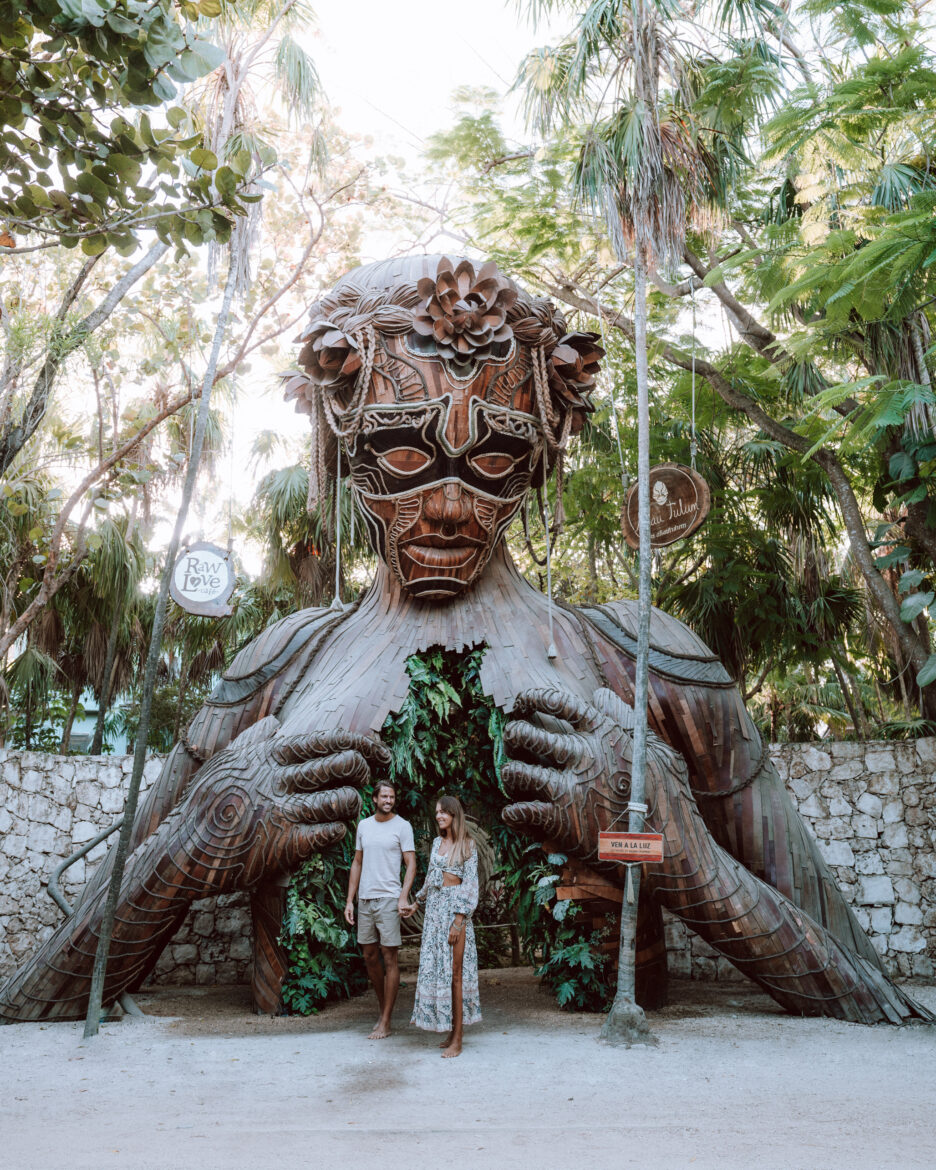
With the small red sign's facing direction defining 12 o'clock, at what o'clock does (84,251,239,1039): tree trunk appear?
The tree trunk is roughly at 3 o'clock from the small red sign.

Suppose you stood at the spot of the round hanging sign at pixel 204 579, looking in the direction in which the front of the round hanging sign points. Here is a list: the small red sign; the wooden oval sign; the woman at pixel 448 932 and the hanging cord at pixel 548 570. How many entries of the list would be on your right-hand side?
0

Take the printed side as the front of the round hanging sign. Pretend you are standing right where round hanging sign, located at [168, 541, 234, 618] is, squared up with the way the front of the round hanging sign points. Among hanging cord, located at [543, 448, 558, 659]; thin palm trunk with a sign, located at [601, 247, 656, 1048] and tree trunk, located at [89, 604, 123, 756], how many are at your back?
1

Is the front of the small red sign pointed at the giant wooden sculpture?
no

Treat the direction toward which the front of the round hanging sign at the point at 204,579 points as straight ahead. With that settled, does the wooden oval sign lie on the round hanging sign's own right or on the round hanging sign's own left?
on the round hanging sign's own left

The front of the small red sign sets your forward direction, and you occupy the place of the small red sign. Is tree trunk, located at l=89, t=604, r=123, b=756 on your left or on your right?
on your right

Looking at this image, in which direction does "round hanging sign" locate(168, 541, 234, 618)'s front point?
toward the camera

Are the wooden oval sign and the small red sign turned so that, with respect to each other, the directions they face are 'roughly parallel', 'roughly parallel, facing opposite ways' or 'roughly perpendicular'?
roughly parallel

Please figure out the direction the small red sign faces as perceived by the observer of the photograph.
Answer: facing the viewer

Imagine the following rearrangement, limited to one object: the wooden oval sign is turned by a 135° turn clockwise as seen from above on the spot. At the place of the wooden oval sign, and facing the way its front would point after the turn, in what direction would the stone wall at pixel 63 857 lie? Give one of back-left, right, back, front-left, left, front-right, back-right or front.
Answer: front-left

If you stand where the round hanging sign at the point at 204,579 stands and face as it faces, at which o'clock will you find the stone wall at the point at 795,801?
The stone wall is roughly at 9 o'clock from the round hanging sign.

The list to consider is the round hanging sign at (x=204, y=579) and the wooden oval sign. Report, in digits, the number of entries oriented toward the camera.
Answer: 2

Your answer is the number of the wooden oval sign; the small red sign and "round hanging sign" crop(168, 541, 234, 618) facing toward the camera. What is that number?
3

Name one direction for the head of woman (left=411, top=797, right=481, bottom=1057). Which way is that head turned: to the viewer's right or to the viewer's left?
to the viewer's left
